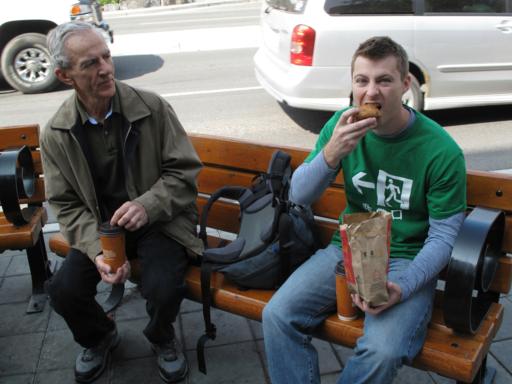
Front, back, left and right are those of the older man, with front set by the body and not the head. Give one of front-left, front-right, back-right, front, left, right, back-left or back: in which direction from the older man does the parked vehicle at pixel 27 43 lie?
back

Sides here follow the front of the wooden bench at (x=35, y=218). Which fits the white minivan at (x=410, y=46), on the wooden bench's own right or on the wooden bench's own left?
on the wooden bench's own left

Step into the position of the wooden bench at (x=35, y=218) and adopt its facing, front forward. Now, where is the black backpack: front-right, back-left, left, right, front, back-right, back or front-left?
front-left

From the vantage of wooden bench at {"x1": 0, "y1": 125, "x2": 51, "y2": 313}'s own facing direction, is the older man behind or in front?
in front

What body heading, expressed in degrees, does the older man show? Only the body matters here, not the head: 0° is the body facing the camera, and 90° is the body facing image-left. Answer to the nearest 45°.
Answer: approximately 0°

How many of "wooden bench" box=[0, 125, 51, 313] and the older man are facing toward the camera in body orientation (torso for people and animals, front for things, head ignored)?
2

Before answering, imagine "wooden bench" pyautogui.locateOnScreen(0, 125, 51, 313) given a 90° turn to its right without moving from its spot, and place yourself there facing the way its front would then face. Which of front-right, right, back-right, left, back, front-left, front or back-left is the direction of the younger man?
back-left

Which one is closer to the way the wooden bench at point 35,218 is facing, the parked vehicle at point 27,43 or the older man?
the older man

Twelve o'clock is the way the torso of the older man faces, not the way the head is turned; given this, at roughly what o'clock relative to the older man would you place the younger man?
The younger man is roughly at 10 o'clock from the older man.

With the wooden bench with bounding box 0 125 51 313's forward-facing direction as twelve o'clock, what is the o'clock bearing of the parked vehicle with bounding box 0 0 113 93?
The parked vehicle is roughly at 6 o'clock from the wooden bench.
